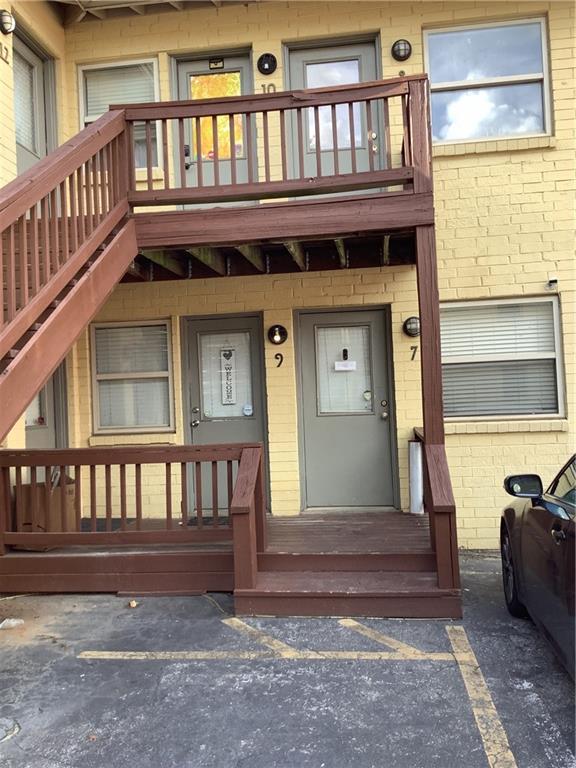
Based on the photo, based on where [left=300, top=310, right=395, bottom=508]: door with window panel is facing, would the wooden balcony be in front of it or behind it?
in front

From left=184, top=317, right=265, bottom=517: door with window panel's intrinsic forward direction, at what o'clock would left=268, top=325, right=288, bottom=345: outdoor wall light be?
The outdoor wall light is roughly at 10 o'clock from the door with window panel.

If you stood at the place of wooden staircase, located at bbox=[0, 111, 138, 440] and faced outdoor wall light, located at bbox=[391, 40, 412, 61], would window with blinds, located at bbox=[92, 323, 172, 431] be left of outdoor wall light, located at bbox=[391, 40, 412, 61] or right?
left

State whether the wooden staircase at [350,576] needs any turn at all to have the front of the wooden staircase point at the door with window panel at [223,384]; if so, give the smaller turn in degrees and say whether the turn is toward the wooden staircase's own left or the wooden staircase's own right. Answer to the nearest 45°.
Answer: approximately 135° to the wooden staircase's own right

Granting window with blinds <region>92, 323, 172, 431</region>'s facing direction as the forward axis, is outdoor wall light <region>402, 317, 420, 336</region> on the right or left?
on its left

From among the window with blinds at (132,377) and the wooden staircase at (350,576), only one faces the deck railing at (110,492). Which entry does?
the window with blinds

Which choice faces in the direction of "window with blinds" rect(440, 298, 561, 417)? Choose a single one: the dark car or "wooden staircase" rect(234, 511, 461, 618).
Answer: the dark car

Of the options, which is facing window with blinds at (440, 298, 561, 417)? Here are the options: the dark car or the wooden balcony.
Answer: the dark car
